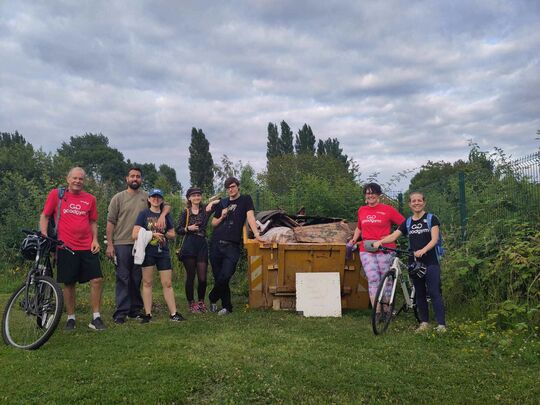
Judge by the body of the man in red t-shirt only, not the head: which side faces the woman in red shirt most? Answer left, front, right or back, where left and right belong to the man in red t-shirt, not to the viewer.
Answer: left

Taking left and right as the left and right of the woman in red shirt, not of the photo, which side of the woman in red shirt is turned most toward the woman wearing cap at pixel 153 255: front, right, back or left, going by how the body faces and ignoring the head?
right

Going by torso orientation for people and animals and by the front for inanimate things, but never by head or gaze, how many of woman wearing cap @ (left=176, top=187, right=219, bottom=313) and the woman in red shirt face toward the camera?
2

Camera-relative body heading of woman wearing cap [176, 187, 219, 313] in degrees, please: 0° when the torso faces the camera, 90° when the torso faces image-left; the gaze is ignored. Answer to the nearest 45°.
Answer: approximately 0°

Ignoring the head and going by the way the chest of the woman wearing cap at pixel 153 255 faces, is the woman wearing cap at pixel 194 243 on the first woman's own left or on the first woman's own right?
on the first woman's own left

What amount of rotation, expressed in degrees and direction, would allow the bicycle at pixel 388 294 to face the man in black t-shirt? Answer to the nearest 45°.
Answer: approximately 45° to its right

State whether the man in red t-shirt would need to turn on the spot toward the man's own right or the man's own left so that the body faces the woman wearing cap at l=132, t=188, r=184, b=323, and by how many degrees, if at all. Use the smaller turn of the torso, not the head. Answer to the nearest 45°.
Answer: approximately 90° to the man's own left

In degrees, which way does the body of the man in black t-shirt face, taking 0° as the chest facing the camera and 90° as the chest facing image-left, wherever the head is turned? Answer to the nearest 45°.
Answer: approximately 0°
